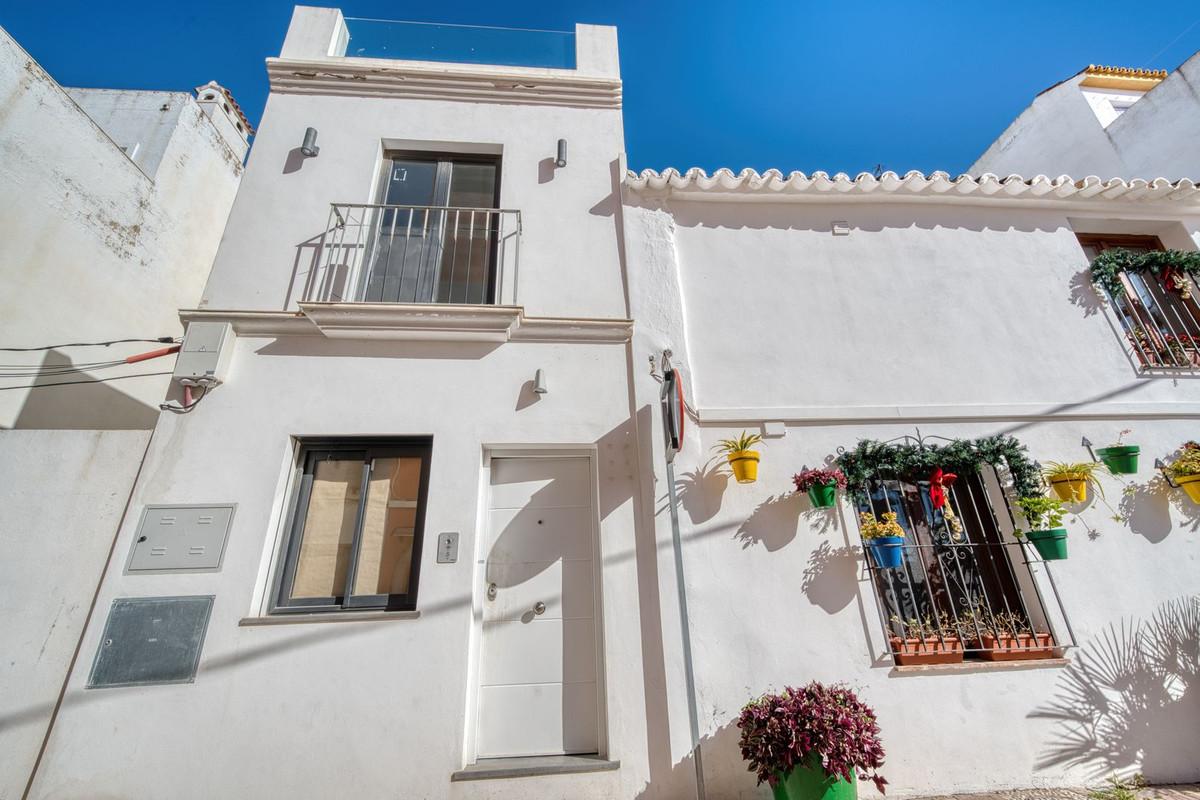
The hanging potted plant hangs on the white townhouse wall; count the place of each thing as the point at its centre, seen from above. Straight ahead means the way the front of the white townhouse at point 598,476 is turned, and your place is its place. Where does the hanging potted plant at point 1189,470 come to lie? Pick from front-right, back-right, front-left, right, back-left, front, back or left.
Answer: left

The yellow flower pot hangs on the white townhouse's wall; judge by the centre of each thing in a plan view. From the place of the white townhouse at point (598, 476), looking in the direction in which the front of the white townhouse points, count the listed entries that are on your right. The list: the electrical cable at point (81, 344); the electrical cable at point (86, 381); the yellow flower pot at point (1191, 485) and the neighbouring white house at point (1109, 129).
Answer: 2

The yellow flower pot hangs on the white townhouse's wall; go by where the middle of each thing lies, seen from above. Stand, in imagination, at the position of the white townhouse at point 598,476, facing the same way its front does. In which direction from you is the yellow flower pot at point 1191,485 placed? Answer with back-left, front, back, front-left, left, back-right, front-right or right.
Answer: left

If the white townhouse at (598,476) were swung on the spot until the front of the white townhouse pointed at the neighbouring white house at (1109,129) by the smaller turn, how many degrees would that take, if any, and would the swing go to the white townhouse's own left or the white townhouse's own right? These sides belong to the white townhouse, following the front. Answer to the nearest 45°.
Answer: approximately 90° to the white townhouse's own left

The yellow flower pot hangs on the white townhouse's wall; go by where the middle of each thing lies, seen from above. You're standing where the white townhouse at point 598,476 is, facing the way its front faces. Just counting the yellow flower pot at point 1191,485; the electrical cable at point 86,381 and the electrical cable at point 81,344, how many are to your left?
1

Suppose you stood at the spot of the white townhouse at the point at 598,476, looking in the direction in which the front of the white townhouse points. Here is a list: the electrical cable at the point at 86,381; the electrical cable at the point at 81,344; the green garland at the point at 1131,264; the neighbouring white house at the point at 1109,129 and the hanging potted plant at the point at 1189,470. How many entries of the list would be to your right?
2

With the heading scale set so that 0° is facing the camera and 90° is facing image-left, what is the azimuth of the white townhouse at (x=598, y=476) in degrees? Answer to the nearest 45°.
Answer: approximately 0°

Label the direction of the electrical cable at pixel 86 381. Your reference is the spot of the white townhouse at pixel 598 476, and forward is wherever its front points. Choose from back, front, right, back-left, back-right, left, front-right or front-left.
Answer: right
